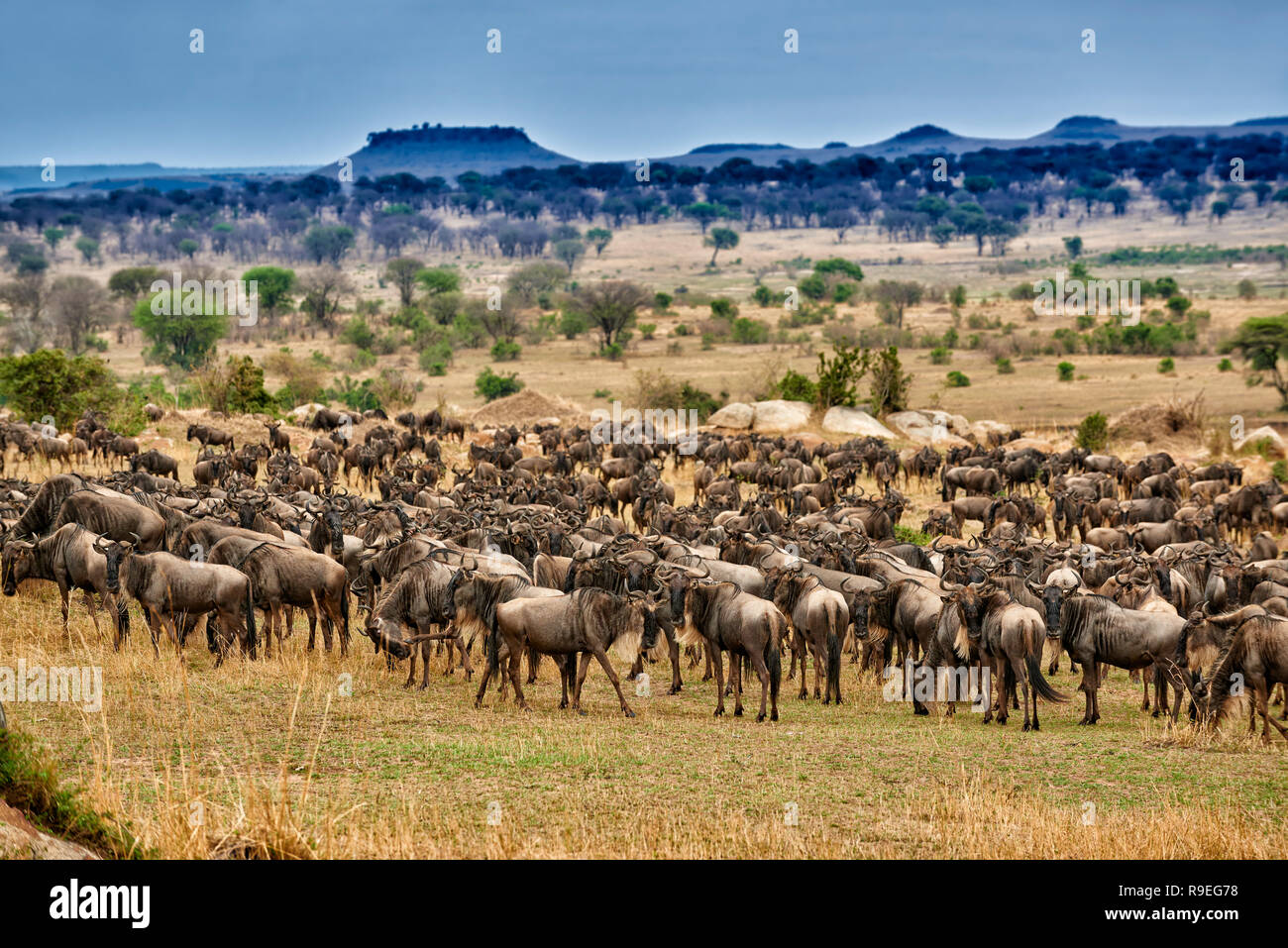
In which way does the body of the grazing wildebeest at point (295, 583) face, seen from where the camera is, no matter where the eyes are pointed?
to the viewer's left

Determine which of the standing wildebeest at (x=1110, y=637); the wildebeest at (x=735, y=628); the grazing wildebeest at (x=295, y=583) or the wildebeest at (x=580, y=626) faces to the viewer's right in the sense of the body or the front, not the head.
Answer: the wildebeest at (x=580, y=626)

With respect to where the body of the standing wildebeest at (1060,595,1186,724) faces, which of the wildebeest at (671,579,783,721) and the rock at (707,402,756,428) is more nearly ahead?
the wildebeest

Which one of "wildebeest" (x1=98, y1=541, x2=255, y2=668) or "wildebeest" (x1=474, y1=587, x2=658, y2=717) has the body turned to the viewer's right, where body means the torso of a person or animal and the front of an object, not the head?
"wildebeest" (x1=474, y1=587, x2=658, y2=717)

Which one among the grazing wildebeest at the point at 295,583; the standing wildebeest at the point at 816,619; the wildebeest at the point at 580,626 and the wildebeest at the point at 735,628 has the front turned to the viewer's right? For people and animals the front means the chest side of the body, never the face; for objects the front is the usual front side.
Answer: the wildebeest at the point at 580,626

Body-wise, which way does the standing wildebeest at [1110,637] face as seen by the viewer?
to the viewer's left

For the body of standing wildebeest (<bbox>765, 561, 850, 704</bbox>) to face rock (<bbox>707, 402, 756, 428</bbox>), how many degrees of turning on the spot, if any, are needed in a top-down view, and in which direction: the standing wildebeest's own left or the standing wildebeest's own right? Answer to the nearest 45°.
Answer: approximately 45° to the standing wildebeest's own right

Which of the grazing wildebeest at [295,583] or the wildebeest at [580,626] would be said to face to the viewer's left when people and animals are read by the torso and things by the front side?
the grazing wildebeest

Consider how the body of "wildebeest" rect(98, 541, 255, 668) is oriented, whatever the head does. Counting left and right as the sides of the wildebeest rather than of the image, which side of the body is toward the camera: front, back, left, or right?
left

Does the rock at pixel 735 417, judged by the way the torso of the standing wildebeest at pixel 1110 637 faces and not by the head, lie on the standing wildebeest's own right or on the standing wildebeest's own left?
on the standing wildebeest's own right

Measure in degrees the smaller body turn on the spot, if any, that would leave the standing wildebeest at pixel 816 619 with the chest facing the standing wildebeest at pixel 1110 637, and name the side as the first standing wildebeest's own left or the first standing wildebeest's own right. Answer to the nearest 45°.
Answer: approximately 135° to the first standing wildebeest's own right

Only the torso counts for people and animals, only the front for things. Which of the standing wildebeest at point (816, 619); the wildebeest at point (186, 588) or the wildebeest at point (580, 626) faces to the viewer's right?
the wildebeest at point (580, 626)

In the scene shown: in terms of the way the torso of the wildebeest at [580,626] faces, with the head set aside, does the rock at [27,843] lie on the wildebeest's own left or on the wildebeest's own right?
on the wildebeest's own right
